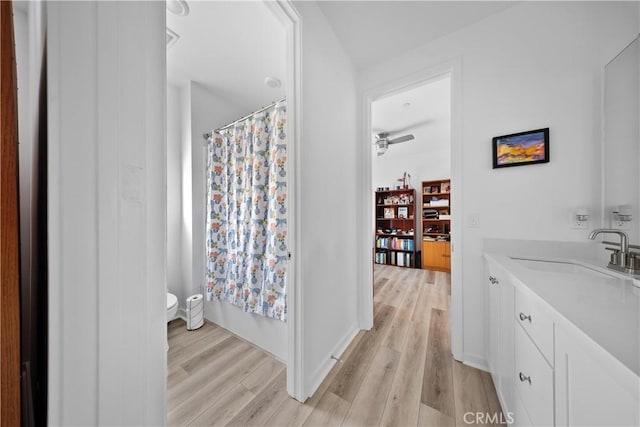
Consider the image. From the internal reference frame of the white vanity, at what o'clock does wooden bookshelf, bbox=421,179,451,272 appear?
The wooden bookshelf is roughly at 2 o'clock from the white vanity.

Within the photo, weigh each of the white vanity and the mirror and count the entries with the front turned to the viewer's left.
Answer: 2

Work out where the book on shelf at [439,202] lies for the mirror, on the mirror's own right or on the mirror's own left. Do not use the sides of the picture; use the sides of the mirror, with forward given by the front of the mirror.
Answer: on the mirror's own right

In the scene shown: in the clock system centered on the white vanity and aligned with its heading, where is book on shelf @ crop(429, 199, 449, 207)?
The book on shelf is roughly at 2 o'clock from the white vanity.

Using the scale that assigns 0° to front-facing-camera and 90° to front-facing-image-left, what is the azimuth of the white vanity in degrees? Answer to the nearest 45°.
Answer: approximately 90°

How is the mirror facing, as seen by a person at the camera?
facing to the left of the viewer
